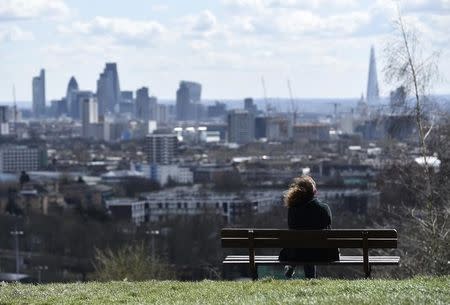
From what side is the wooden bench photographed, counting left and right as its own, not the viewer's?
back

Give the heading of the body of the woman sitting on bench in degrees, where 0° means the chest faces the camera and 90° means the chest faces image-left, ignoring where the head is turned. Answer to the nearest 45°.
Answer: approximately 180°
